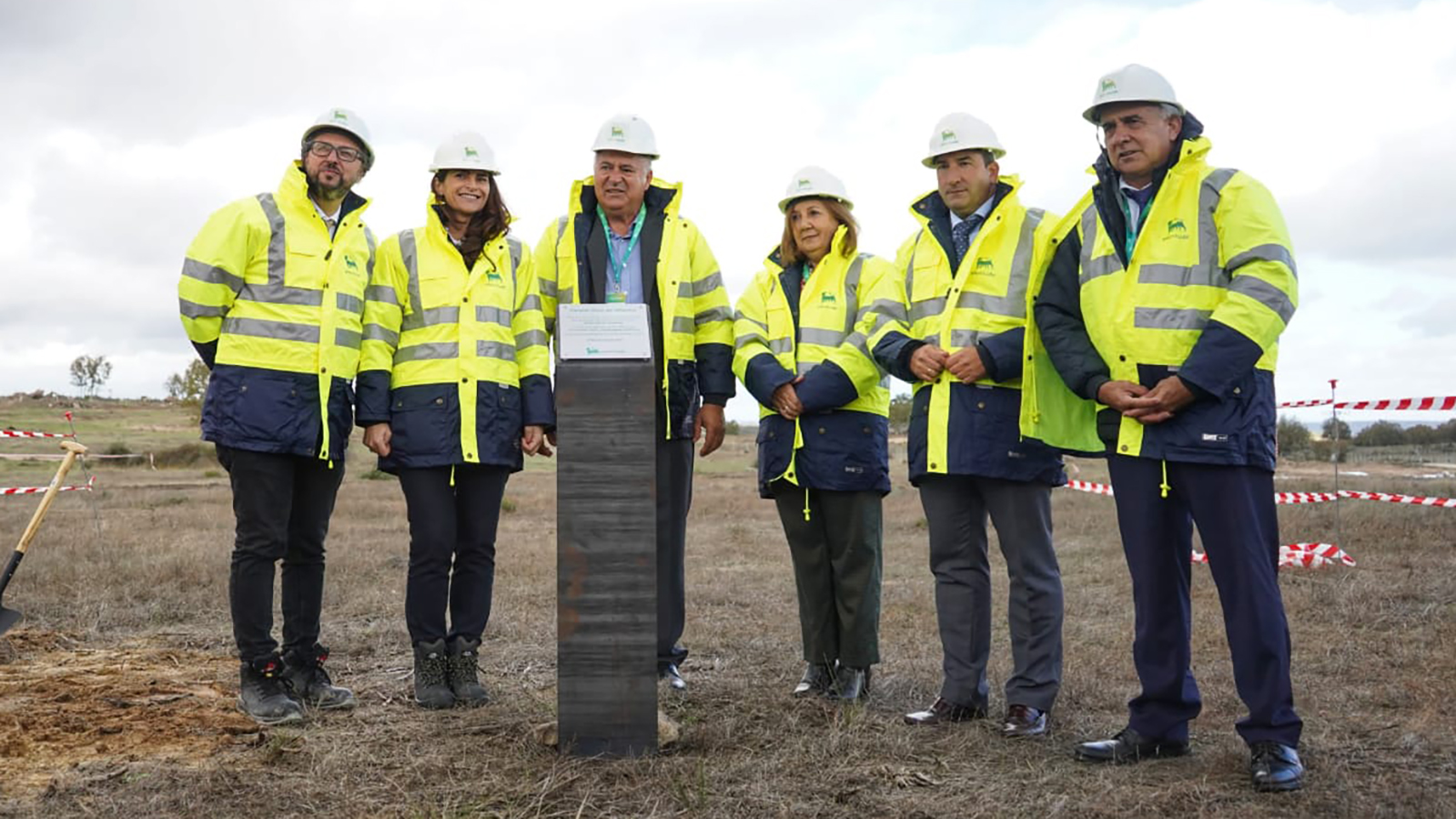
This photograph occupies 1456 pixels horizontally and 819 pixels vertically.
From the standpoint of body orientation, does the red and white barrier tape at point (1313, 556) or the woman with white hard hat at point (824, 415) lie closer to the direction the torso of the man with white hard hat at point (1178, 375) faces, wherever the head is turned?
the woman with white hard hat

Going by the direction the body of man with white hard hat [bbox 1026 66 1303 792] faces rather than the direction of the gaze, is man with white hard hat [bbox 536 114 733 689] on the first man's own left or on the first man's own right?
on the first man's own right

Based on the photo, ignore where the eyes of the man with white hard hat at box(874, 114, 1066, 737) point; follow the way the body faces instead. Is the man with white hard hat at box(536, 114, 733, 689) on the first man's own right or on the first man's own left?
on the first man's own right

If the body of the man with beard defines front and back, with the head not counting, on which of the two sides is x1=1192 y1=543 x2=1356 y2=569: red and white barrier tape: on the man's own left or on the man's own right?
on the man's own left

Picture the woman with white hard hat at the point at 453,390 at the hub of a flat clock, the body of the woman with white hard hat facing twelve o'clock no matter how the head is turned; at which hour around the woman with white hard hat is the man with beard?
The man with beard is roughly at 3 o'clock from the woman with white hard hat.

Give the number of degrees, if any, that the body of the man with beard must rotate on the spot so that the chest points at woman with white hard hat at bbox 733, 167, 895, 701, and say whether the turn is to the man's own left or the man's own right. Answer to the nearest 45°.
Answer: approximately 45° to the man's own left

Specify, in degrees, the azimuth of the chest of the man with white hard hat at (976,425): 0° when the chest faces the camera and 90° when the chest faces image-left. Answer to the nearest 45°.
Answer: approximately 45°

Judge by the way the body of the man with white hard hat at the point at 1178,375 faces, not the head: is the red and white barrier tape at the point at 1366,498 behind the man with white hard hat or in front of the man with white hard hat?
behind

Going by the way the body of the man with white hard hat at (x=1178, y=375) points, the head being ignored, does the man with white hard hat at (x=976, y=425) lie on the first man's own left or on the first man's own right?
on the first man's own right
